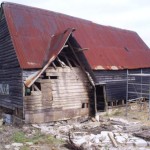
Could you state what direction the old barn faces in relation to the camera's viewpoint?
facing the viewer and to the right of the viewer
